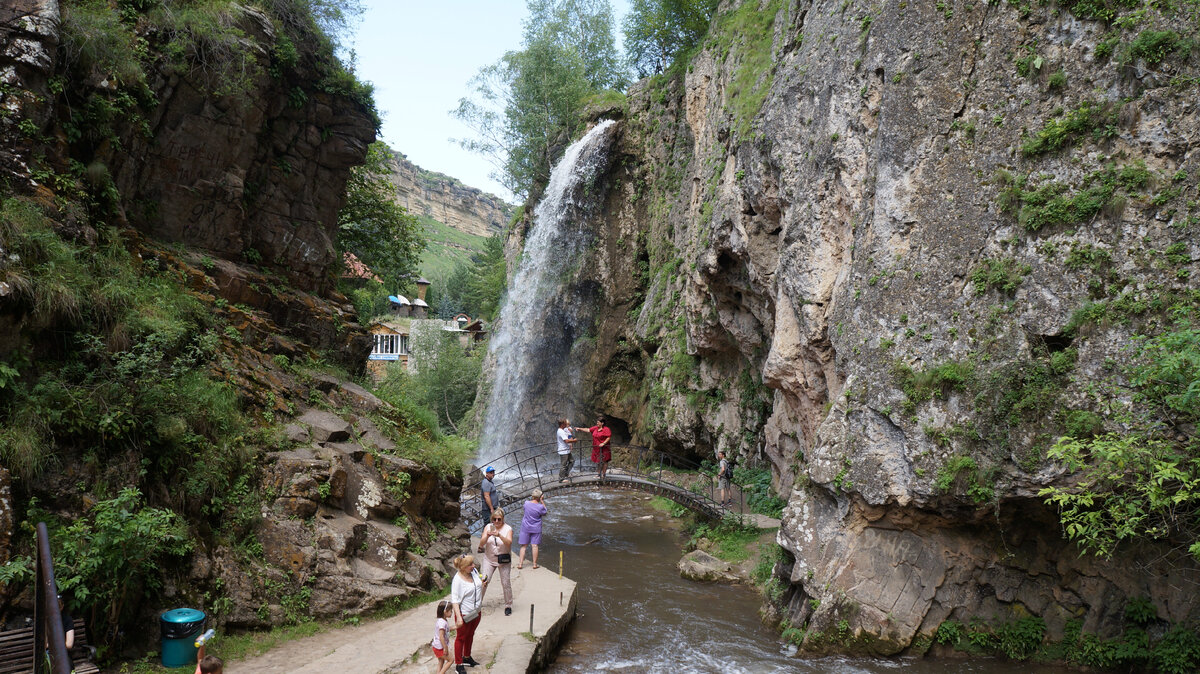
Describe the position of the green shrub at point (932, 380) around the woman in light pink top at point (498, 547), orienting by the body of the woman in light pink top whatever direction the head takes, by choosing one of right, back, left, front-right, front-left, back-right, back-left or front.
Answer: left

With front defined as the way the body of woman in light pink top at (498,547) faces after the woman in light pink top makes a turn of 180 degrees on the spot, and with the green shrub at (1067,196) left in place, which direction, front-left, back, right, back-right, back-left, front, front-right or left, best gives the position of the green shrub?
right

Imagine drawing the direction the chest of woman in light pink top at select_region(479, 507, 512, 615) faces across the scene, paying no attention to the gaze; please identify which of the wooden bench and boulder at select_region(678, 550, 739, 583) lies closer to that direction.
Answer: the wooden bench

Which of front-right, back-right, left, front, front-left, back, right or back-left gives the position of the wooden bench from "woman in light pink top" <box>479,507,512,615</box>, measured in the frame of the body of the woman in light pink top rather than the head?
front-right

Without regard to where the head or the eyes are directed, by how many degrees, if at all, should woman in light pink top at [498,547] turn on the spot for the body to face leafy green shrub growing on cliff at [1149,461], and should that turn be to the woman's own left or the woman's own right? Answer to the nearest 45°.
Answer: approximately 90° to the woman's own left

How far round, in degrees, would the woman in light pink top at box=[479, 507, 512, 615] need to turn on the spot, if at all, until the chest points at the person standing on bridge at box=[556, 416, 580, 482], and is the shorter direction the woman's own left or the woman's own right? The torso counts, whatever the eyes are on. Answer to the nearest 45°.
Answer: approximately 180°

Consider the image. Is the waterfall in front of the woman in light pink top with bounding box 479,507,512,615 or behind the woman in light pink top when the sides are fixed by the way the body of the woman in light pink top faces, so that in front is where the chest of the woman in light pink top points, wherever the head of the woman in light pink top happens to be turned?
behind

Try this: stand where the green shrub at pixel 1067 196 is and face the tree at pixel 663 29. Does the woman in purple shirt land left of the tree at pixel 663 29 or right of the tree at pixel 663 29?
left

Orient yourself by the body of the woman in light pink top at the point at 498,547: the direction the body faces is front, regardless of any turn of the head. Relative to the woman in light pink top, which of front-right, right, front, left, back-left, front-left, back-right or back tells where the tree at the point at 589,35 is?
back

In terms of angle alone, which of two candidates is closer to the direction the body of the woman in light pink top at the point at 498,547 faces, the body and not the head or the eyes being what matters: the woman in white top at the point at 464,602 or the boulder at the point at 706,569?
the woman in white top

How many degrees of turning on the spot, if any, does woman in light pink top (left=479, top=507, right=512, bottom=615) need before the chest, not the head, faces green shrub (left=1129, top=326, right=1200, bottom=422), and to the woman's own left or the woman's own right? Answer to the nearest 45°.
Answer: approximately 90° to the woman's own left

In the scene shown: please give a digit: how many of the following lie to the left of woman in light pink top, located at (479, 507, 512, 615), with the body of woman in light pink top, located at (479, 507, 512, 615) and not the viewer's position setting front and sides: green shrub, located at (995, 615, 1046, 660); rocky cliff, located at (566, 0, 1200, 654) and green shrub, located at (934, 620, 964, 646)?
3

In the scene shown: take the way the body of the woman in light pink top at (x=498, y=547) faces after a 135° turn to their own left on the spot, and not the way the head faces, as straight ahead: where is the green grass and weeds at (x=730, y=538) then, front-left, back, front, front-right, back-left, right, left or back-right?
front

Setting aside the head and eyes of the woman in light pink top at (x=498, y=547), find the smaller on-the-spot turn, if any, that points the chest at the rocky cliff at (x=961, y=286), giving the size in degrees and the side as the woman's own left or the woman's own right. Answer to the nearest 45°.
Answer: approximately 90° to the woman's own left

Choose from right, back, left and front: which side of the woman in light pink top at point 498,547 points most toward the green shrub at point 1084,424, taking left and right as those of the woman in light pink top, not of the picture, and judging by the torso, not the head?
left

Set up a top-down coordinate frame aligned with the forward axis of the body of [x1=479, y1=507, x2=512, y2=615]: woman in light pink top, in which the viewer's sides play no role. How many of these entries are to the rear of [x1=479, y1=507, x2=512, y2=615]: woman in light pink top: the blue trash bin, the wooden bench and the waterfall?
1

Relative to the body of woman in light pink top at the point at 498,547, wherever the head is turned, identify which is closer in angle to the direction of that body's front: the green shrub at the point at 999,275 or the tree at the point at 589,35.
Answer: the green shrub

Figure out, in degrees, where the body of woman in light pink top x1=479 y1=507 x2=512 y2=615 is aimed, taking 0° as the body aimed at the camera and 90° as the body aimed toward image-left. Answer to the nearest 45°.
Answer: approximately 0°

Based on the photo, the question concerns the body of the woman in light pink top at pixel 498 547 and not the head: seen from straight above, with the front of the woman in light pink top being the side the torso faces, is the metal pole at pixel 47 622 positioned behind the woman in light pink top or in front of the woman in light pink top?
in front
